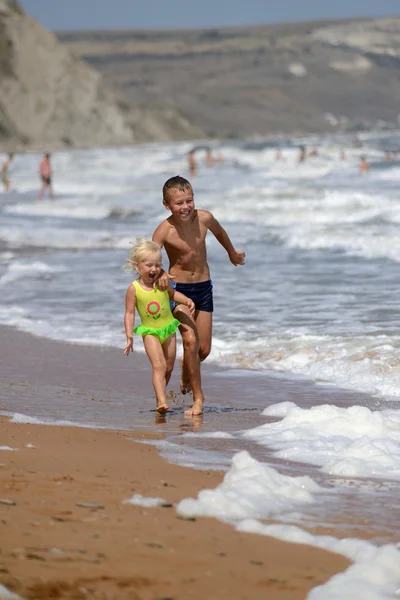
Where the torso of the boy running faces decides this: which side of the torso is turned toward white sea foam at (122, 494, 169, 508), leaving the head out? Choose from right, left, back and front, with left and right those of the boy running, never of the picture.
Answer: front

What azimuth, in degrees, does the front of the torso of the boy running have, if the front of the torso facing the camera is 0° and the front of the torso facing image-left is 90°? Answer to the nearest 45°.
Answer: approximately 0°
